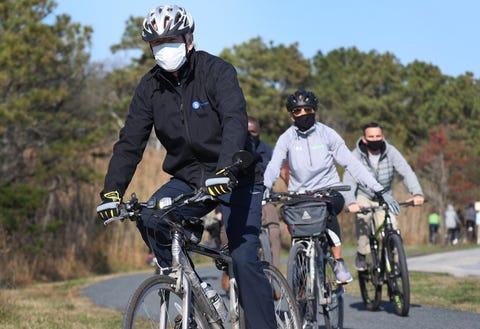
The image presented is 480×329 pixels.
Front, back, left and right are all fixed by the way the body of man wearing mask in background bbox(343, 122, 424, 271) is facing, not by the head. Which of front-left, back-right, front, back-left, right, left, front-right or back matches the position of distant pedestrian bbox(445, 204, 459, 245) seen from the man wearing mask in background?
back

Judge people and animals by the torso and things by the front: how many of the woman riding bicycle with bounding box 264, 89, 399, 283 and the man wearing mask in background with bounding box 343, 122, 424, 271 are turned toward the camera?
2

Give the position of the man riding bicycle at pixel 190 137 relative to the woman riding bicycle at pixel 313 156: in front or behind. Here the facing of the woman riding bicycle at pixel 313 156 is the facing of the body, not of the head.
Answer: in front

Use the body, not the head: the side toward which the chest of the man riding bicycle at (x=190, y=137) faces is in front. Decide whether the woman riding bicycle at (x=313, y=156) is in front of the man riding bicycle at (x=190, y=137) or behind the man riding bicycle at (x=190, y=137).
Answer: behind

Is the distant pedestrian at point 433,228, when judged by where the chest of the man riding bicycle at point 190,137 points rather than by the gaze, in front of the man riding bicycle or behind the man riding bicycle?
behind

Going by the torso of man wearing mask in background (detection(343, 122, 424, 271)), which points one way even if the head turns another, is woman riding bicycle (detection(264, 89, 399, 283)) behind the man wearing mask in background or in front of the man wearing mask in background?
in front

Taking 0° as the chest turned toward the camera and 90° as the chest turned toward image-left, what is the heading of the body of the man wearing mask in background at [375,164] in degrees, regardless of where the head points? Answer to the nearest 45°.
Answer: approximately 0°

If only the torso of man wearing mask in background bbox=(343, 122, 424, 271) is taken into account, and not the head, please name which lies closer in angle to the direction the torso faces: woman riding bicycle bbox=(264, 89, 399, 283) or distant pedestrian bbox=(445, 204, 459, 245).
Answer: the woman riding bicycle

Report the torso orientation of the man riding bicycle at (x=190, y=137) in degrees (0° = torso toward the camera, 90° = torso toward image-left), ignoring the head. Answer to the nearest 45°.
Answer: approximately 45°

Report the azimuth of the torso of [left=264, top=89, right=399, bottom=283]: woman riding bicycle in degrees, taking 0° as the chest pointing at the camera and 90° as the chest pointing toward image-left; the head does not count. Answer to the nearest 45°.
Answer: approximately 0°

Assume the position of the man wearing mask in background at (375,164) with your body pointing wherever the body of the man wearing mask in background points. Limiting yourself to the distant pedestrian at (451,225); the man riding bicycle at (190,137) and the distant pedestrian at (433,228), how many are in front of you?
1
